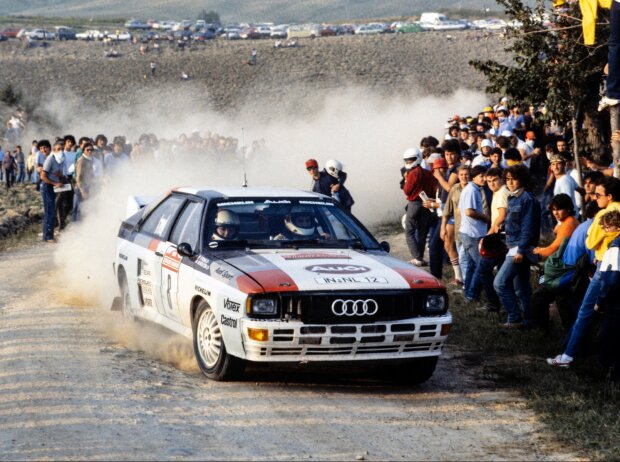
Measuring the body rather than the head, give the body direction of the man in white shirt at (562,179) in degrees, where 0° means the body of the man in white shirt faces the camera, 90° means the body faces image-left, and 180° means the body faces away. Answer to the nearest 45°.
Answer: approximately 45°

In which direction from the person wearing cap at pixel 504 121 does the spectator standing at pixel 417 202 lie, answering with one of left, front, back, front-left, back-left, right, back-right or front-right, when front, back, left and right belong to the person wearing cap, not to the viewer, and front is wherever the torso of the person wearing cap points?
front-left

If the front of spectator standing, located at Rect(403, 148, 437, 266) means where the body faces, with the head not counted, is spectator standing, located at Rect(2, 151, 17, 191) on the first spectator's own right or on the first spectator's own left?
on the first spectator's own right

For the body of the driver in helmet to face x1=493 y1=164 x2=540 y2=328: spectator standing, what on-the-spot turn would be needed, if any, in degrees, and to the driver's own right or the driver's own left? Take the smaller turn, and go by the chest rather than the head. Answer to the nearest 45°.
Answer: approximately 90° to the driver's own left

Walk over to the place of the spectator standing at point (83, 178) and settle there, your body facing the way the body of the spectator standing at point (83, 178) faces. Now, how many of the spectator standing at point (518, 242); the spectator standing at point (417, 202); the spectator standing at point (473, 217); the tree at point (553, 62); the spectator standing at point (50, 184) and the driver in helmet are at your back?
1

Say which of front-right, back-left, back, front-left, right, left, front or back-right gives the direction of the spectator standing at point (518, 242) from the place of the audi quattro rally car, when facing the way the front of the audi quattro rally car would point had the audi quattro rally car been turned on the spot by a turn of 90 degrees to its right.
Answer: back

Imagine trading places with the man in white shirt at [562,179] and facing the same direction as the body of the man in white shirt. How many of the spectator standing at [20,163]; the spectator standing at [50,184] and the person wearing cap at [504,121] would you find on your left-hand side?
0

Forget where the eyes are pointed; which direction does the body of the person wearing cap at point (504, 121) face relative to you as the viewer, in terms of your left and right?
facing the viewer and to the left of the viewer

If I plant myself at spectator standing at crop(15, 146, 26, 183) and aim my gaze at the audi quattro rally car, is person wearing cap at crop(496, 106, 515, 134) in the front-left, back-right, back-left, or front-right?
front-left

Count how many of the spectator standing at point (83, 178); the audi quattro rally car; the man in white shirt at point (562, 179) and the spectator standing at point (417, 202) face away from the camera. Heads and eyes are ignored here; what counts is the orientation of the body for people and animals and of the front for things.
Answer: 0

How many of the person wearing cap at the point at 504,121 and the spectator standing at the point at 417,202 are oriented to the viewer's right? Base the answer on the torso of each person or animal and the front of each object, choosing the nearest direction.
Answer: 0

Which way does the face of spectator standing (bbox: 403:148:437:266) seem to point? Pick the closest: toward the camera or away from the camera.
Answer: toward the camera

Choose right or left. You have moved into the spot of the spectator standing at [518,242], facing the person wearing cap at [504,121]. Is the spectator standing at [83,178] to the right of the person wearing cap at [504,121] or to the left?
left

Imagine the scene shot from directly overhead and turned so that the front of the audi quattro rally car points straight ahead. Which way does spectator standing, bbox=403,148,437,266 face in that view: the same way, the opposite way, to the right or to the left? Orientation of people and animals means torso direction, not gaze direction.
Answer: to the right

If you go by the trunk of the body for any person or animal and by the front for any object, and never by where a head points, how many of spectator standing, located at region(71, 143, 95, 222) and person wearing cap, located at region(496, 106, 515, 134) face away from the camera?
0

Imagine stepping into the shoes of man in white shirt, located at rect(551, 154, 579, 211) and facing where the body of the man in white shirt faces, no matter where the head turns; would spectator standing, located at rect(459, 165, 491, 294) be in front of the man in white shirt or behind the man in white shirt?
in front

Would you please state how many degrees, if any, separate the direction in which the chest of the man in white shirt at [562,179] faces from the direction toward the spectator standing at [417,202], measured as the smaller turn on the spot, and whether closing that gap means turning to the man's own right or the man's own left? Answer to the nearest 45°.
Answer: approximately 45° to the man's own right

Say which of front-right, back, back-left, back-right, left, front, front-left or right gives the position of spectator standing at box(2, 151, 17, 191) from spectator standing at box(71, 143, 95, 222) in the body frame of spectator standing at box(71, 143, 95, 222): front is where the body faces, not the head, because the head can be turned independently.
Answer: back-left

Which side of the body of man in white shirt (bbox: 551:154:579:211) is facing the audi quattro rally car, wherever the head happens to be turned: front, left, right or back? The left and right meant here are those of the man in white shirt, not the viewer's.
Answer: front

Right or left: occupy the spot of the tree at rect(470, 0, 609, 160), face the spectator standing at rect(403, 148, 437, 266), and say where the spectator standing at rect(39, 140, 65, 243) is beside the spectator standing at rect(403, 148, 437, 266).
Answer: right
